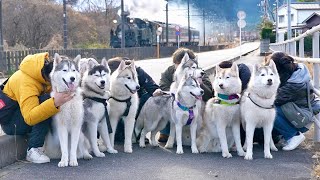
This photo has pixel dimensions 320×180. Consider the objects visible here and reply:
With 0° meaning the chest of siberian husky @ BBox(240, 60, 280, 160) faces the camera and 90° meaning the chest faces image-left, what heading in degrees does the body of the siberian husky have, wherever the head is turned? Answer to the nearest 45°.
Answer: approximately 0°

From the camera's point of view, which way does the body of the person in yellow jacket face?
to the viewer's right

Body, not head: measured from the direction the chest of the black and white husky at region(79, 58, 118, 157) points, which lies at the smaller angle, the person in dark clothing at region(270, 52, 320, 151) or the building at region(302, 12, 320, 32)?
the person in dark clothing

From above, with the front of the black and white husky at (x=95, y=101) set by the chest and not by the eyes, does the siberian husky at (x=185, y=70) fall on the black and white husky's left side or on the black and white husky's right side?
on the black and white husky's left side

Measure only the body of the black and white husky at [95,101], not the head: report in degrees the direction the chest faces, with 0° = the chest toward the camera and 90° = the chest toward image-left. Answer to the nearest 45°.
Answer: approximately 315°

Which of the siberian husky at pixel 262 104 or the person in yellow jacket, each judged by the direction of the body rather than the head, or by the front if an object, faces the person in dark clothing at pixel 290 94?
the person in yellow jacket

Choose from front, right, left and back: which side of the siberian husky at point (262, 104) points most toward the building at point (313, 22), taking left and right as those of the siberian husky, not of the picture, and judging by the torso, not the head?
back

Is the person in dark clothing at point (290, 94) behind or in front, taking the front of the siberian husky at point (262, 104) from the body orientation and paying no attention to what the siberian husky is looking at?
behind

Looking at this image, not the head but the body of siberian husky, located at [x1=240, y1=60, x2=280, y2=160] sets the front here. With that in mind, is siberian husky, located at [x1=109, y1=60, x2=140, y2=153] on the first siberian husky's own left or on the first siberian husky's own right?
on the first siberian husky's own right
